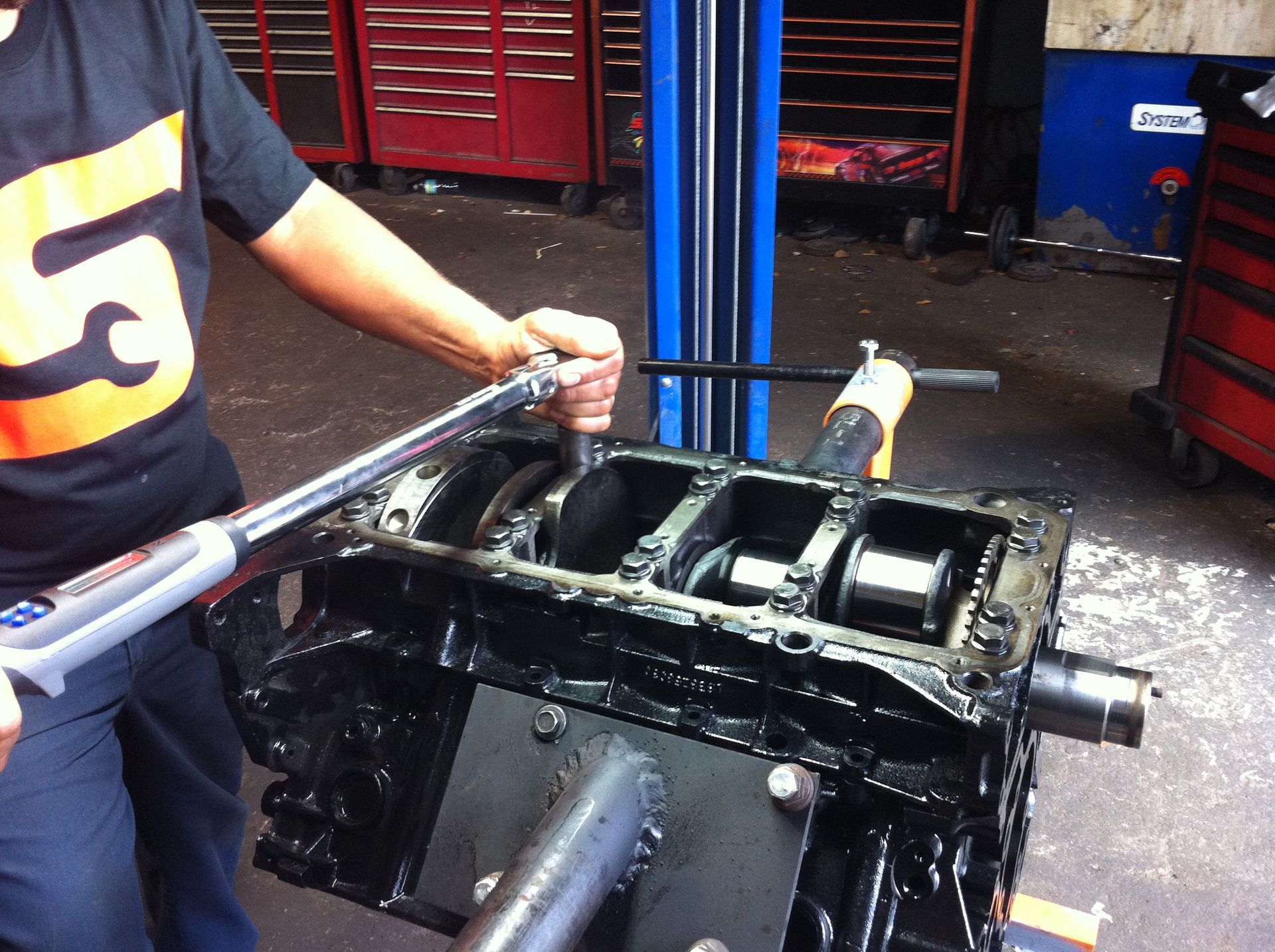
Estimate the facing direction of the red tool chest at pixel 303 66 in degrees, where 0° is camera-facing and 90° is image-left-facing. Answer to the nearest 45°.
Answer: approximately 0°

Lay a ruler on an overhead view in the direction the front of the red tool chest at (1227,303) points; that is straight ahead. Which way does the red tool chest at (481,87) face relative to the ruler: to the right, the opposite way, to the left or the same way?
to the left

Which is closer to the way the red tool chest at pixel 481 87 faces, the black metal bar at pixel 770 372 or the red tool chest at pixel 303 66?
the black metal bar

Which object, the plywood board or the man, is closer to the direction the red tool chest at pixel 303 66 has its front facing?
the man

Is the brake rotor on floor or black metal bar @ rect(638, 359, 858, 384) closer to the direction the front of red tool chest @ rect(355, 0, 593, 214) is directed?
the black metal bar

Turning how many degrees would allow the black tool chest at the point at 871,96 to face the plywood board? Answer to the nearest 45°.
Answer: approximately 45° to its left

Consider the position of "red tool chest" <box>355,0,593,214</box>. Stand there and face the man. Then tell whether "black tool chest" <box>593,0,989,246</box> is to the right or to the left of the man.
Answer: left

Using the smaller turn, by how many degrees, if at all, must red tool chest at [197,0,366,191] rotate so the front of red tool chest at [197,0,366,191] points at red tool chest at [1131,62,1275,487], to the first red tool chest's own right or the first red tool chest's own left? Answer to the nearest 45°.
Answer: approximately 45° to the first red tool chest's own left

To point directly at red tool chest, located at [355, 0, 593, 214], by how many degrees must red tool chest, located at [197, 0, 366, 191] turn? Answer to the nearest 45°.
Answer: approximately 45° to its left

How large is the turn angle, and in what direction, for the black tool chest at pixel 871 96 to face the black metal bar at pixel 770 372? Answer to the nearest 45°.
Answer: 0° — it already faces it

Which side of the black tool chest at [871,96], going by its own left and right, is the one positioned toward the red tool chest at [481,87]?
right

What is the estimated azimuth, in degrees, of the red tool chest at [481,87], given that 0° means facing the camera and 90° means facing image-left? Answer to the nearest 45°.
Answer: approximately 0°
